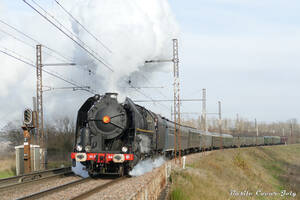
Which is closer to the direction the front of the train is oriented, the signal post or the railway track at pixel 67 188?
the railway track

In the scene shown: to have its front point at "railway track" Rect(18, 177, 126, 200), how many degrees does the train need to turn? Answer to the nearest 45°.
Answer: approximately 45° to its left

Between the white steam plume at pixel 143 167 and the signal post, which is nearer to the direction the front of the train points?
the signal post

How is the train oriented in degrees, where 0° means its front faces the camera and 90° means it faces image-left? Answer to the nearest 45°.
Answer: approximately 45°

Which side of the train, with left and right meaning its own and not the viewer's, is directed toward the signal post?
right
